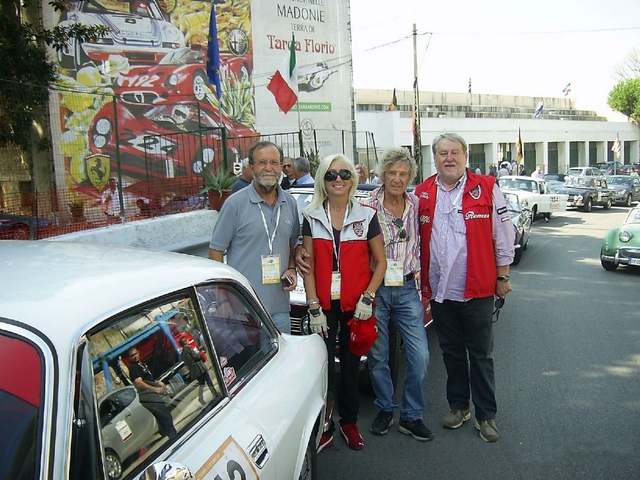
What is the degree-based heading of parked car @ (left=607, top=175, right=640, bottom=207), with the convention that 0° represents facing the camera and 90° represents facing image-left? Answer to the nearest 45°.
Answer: approximately 45°

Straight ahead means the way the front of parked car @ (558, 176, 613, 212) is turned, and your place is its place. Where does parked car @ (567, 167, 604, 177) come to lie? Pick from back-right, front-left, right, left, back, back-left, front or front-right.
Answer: back-right

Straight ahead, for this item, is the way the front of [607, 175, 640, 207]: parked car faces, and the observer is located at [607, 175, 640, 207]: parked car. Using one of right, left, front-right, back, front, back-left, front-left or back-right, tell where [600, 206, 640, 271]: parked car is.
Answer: front-left

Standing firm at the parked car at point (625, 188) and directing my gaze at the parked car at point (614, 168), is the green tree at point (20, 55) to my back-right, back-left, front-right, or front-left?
back-left

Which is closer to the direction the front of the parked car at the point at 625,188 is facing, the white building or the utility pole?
the utility pole

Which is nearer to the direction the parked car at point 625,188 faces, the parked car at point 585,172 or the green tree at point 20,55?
the green tree

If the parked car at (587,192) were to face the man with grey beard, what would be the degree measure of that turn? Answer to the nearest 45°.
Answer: approximately 45° to its left

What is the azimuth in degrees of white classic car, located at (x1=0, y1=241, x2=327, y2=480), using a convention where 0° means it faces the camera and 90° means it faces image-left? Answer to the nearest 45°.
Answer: approximately 45°
